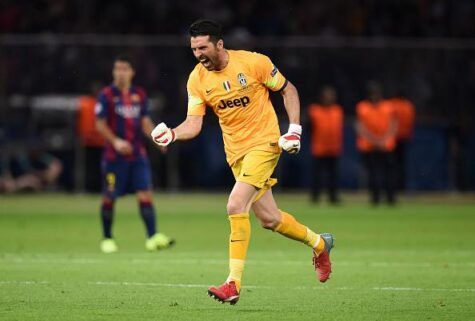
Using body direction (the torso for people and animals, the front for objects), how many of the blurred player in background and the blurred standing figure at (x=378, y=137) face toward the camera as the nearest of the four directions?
2

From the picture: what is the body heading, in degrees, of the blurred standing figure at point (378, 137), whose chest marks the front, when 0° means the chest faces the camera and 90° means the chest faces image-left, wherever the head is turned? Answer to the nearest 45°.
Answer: approximately 0°

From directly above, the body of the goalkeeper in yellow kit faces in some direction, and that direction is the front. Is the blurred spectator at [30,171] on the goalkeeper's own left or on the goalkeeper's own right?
on the goalkeeper's own right

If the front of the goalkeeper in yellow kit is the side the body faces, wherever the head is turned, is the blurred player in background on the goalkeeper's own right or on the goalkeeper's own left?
on the goalkeeper's own right

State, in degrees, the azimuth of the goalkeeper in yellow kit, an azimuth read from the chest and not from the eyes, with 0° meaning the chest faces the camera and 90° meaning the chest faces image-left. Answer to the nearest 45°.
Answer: approximately 45°

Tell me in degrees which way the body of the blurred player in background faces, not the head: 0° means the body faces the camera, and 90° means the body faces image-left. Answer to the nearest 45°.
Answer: approximately 0°

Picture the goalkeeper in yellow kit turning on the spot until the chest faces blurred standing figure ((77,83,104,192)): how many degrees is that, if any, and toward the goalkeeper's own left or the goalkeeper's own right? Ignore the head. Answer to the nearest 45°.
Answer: approximately 135° to the goalkeeper's own right

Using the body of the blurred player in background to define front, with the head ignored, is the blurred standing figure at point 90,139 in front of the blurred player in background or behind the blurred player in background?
behind
